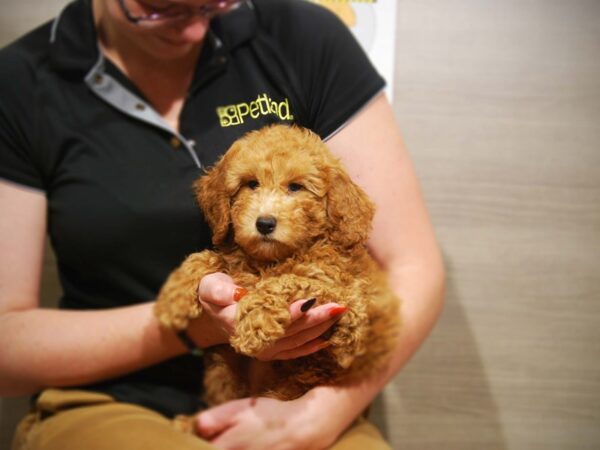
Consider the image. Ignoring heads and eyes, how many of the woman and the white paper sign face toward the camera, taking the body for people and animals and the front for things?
2

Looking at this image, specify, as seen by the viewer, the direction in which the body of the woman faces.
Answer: toward the camera

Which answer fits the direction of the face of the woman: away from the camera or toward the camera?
toward the camera

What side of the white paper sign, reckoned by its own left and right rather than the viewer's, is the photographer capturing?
front

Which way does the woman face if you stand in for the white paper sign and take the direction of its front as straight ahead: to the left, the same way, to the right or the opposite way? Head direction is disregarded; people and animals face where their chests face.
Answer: the same way
